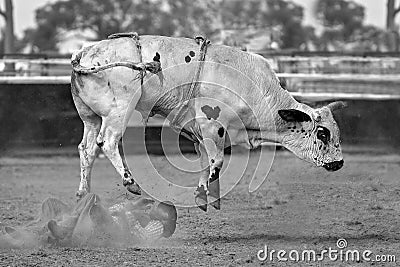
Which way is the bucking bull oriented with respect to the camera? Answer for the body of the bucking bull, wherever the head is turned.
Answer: to the viewer's right
